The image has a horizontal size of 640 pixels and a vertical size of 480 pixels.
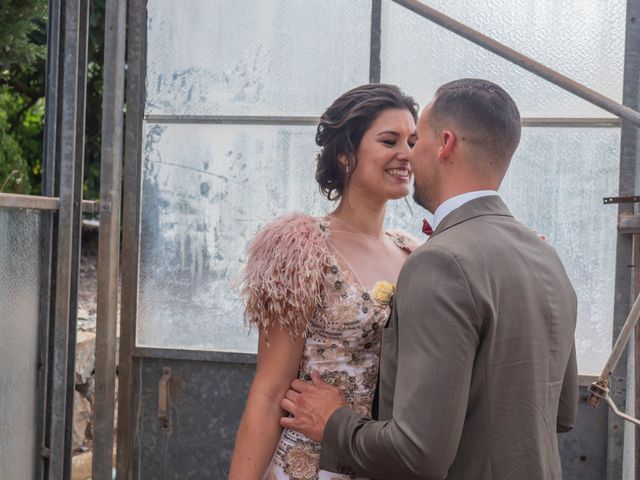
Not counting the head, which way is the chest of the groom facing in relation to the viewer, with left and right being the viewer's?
facing away from the viewer and to the left of the viewer

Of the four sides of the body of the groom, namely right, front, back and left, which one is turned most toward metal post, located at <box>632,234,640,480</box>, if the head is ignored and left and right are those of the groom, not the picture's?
right

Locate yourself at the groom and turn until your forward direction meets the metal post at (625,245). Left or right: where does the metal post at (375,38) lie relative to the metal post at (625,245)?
left

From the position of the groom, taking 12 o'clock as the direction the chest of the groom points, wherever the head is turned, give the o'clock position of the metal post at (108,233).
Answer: The metal post is roughly at 12 o'clock from the groom.

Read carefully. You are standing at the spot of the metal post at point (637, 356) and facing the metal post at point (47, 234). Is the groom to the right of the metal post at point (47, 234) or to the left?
left

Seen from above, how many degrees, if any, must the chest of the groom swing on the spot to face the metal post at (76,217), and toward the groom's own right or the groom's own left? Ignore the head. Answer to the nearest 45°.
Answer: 0° — they already face it

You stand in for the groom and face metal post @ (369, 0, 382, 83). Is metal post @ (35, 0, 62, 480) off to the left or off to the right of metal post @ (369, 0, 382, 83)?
left

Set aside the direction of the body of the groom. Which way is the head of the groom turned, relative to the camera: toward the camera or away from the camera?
away from the camera

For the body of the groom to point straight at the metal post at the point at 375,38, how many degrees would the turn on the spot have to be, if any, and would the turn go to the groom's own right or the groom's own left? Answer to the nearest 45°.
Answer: approximately 45° to the groom's own right
